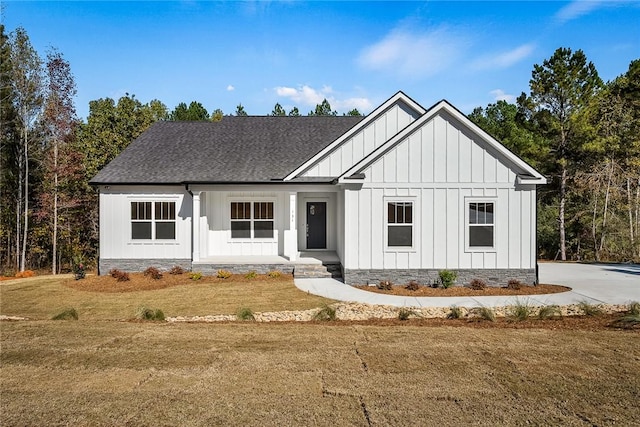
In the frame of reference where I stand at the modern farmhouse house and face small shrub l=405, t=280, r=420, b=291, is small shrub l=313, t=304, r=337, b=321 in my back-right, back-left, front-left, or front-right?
front-right

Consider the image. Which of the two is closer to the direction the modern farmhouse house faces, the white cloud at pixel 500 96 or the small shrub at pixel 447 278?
the small shrub

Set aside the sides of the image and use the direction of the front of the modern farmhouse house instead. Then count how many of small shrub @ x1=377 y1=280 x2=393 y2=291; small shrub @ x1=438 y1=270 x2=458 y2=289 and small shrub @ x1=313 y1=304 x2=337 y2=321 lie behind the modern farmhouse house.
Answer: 0

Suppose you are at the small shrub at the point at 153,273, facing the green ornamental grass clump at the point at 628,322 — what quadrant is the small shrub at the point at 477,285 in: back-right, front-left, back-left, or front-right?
front-left

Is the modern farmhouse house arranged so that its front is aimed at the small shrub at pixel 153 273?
no

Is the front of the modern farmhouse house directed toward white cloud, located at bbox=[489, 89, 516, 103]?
no

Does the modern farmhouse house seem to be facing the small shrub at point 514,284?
no

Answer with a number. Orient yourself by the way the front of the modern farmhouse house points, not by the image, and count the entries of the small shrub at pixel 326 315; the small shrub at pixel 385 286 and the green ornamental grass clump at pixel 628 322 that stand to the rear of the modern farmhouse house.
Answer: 0

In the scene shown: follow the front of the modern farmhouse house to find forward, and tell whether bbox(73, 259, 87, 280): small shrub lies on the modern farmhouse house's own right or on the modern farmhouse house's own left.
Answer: on the modern farmhouse house's own right

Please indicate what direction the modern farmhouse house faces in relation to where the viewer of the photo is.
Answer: facing the viewer

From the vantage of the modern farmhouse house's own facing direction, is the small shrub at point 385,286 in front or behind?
in front

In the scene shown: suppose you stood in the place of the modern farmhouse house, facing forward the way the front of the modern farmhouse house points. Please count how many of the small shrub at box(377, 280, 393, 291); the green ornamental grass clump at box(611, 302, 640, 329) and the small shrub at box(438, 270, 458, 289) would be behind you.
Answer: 0

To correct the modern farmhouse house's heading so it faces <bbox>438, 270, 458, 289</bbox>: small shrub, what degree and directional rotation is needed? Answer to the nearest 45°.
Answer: approximately 45° to its left

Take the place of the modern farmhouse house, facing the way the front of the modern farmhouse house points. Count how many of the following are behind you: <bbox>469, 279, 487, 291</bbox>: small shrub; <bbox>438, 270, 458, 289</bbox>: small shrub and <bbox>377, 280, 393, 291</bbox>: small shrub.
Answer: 0

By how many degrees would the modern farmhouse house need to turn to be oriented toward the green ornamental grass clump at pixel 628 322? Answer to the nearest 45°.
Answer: approximately 45° to its left

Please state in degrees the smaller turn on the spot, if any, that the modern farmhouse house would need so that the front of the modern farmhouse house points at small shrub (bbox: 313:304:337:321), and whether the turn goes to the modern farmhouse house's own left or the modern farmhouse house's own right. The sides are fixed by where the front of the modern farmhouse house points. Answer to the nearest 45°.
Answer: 0° — it already faces it
